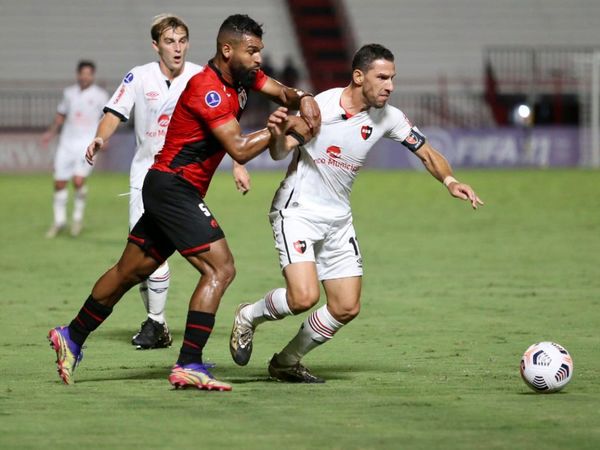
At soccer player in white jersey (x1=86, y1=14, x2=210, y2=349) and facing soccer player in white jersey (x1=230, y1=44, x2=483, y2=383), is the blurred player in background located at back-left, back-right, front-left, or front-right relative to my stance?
back-left

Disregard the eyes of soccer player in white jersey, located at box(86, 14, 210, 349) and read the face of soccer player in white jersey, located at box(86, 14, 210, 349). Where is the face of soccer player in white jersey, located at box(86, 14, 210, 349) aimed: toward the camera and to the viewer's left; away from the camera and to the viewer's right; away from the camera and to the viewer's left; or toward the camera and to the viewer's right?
toward the camera and to the viewer's right

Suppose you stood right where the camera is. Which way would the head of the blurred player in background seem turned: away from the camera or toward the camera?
toward the camera

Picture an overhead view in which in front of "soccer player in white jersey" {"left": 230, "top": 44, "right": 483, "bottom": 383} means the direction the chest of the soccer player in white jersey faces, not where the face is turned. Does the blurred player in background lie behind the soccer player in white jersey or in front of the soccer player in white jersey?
behind

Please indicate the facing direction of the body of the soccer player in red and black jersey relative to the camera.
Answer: to the viewer's right

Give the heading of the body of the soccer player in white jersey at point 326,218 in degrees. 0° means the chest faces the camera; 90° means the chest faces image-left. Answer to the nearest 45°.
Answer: approximately 315°

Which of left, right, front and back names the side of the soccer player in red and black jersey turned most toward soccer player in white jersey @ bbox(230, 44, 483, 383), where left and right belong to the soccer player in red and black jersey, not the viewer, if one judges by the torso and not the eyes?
front

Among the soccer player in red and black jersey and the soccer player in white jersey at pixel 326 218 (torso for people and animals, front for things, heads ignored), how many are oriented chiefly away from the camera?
0

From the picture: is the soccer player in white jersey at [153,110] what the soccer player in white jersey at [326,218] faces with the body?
no

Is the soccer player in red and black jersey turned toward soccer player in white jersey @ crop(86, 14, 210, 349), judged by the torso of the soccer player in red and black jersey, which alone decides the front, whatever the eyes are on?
no
